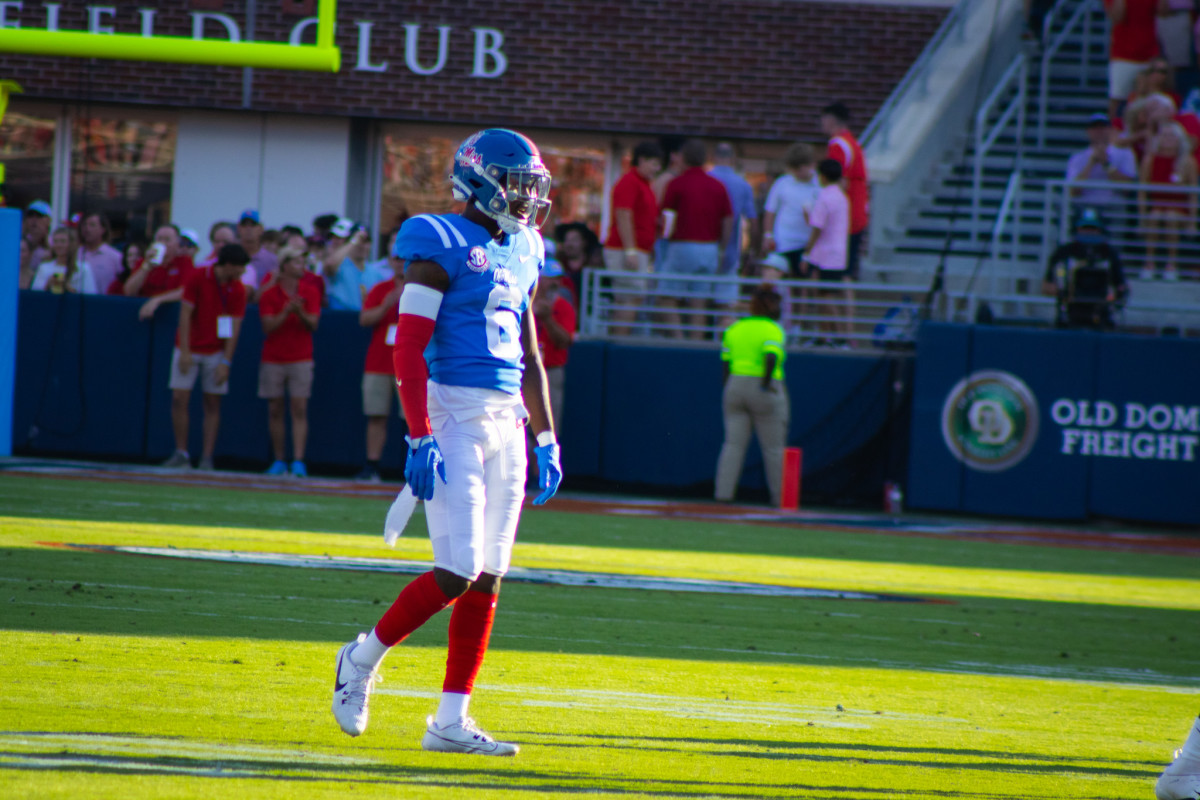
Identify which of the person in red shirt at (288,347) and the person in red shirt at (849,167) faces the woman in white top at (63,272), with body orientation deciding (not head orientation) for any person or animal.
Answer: the person in red shirt at (849,167)

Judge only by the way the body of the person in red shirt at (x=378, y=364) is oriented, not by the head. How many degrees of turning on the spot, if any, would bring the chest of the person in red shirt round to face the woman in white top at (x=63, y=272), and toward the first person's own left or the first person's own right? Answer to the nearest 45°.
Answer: approximately 90° to the first person's own right

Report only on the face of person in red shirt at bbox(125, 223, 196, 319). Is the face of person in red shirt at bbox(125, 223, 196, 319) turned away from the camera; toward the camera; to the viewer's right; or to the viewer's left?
toward the camera

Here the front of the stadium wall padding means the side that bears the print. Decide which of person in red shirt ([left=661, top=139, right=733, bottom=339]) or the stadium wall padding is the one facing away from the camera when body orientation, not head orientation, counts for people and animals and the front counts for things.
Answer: the person in red shirt

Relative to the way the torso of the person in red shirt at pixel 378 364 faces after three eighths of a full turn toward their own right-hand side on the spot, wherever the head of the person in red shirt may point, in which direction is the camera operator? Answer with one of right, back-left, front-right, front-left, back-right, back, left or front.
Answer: right

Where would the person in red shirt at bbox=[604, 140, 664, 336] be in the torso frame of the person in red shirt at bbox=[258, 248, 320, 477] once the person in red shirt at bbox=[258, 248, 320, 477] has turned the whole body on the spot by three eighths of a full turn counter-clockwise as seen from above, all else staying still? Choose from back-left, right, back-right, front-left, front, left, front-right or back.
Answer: front-right

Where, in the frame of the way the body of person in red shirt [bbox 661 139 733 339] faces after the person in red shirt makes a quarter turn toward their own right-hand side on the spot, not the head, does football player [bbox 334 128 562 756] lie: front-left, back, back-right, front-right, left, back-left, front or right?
right

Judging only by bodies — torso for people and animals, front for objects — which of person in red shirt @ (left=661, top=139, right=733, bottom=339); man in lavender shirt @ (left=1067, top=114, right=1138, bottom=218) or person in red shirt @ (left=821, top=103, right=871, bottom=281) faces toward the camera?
the man in lavender shirt

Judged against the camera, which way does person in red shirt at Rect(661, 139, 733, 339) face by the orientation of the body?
away from the camera

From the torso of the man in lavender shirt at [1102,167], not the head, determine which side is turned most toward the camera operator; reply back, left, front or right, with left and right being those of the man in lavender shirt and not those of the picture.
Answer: front

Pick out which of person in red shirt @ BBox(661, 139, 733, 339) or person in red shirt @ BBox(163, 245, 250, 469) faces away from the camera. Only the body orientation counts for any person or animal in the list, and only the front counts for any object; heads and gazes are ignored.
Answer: person in red shirt @ BBox(661, 139, 733, 339)

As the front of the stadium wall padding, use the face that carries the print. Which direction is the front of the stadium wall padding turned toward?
toward the camera

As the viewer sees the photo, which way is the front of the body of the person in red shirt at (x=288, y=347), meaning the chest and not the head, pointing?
toward the camera

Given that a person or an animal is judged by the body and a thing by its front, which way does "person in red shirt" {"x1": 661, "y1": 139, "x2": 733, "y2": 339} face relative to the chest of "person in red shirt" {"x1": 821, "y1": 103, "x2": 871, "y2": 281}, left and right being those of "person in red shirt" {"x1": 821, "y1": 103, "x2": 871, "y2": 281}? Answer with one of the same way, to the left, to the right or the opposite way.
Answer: to the right

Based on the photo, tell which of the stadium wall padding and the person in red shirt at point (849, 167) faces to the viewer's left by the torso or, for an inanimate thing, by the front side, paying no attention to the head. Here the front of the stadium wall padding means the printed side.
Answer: the person in red shirt

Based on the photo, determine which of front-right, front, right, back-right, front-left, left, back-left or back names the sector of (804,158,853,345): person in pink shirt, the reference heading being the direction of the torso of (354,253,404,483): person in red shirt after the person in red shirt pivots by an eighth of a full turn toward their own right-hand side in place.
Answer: back

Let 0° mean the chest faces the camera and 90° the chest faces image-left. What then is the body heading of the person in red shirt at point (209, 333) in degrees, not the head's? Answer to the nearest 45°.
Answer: approximately 0°

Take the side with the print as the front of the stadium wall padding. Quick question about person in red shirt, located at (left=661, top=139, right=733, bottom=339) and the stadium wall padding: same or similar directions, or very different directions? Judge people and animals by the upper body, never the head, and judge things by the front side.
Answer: very different directions
